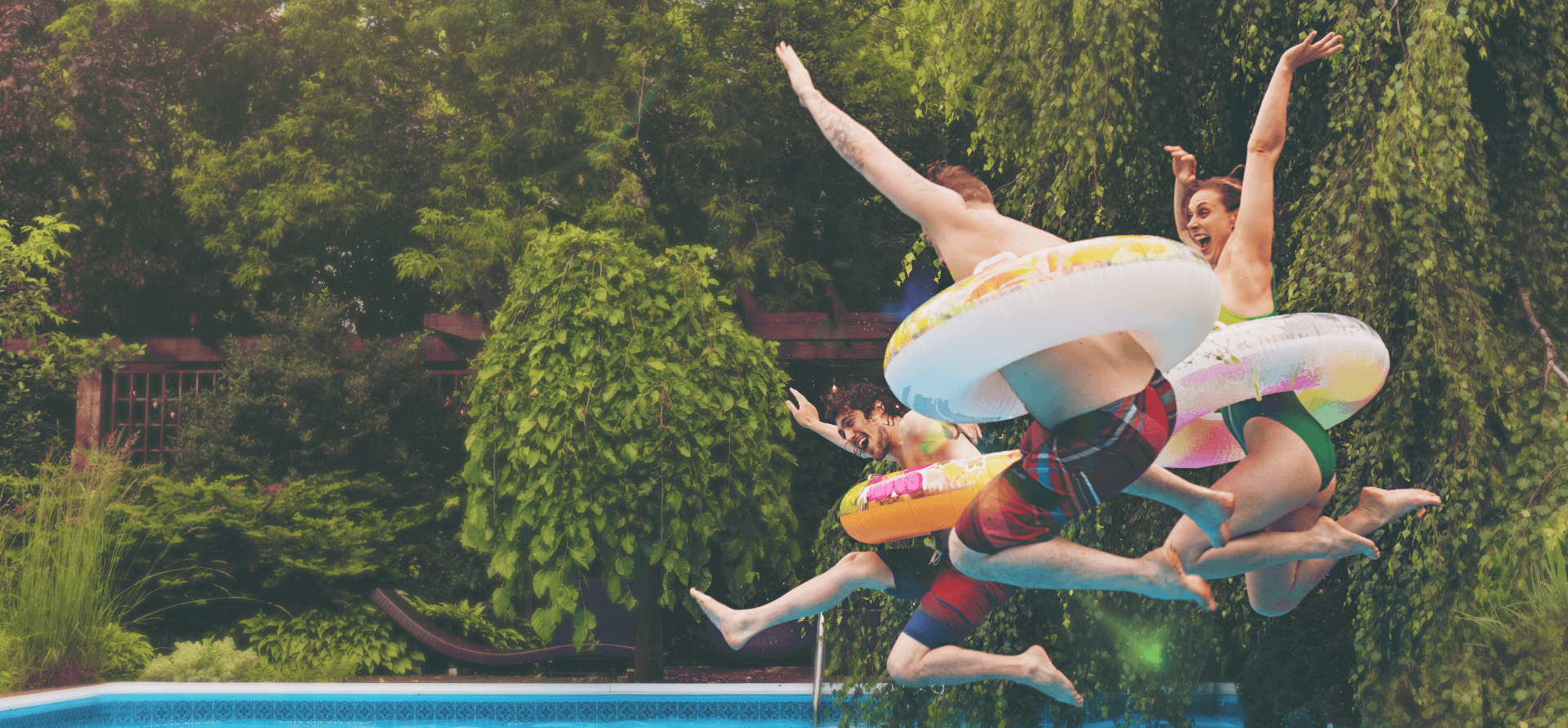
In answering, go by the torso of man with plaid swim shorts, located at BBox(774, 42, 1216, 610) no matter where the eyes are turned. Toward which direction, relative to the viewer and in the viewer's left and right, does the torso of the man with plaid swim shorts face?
facing away from the viewer and to the left of the viewer

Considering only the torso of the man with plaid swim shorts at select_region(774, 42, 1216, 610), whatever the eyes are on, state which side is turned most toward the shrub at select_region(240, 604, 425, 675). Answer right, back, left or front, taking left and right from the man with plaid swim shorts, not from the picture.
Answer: front

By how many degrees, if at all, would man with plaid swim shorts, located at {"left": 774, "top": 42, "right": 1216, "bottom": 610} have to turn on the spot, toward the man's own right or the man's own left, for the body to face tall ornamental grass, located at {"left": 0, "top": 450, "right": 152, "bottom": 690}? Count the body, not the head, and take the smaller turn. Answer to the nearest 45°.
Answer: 0° — they already face it

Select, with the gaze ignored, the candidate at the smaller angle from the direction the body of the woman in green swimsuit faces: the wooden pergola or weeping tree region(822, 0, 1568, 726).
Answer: the wooden pergola

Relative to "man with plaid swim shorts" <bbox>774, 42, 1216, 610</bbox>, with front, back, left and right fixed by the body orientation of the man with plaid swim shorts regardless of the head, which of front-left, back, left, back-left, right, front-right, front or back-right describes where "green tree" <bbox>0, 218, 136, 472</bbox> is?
front

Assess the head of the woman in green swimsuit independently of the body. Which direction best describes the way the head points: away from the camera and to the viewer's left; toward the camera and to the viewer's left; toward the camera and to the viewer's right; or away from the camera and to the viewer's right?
toward the camera and to the viewer's left

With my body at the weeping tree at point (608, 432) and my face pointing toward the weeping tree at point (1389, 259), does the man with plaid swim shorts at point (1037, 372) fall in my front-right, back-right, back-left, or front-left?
front-right

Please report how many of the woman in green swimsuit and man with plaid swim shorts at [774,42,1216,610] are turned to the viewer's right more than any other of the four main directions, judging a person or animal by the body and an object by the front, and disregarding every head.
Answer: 0

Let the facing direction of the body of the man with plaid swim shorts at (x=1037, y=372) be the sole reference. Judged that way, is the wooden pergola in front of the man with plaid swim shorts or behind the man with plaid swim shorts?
in front

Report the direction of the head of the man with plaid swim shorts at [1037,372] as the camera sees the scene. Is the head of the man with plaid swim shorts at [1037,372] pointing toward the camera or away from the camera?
away from the camera

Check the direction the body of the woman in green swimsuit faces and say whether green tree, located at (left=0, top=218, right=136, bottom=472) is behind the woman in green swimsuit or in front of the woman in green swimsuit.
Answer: in front

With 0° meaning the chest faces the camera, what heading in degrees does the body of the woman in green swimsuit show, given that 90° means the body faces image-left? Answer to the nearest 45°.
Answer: approximately 90°

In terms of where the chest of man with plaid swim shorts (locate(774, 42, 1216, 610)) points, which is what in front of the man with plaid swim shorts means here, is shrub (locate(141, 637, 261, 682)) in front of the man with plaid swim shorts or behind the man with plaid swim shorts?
in front

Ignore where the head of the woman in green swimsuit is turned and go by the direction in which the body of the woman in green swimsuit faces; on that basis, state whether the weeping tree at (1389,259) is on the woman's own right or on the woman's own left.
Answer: on the woman's own right
